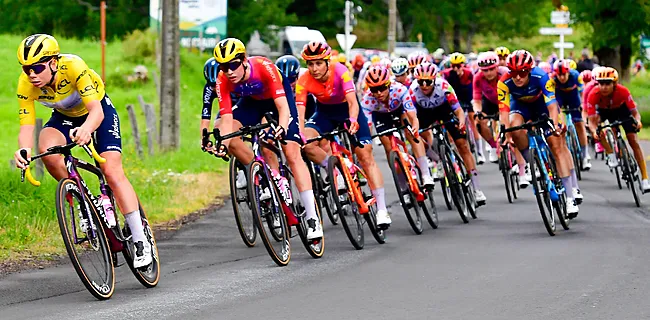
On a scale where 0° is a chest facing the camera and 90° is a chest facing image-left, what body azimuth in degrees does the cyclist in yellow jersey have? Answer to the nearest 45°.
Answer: approximately 45°

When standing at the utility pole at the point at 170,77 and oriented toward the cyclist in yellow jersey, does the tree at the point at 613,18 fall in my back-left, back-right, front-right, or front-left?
back-left

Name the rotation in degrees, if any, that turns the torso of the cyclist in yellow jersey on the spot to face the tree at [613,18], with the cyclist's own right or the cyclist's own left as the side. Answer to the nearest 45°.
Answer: approximately 180°

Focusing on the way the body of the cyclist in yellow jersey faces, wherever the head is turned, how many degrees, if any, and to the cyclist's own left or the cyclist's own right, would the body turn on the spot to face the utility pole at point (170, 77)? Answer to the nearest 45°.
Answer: approximately 135° to the cyclist's own right
